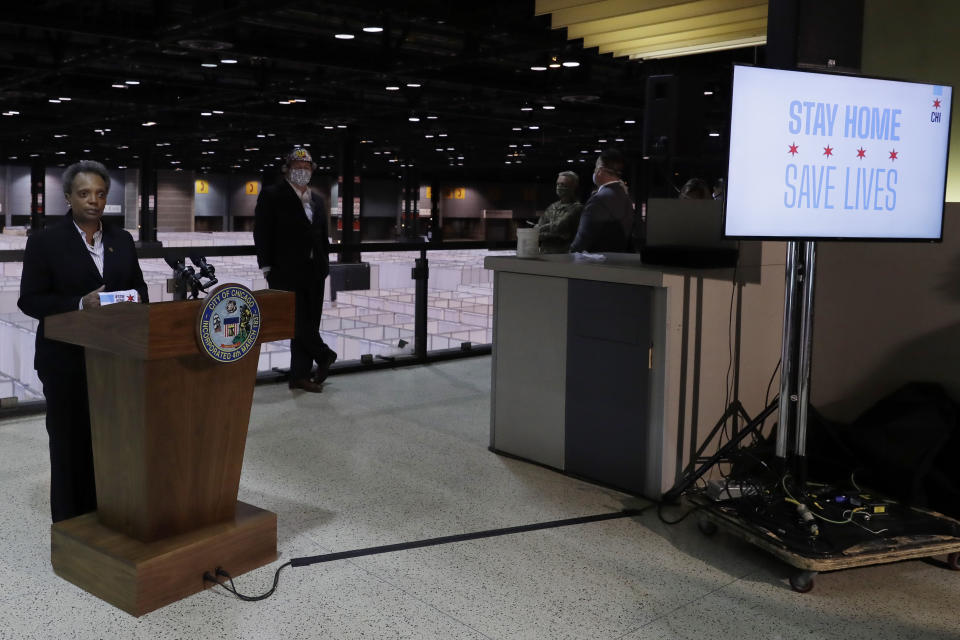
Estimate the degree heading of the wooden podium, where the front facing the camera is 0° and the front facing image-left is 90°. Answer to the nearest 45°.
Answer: approximately 315°

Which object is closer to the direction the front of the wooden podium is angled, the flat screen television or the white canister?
the flat screen television

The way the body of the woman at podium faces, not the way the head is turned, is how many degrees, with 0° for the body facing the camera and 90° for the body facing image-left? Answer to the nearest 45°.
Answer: approximately 315°

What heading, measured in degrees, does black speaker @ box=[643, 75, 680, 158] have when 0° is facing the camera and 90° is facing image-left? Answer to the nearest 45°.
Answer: approximately 0°

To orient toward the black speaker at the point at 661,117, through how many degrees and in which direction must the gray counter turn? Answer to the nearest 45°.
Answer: approximately 135° to its right
